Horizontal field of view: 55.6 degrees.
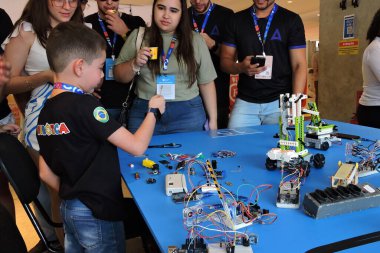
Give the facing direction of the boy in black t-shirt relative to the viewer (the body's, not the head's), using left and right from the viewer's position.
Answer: facing away from the viewer and to the right of the viewer

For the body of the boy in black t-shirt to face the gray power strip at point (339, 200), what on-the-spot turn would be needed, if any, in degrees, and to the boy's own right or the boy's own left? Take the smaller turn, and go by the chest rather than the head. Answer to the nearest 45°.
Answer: approximately 90° to the boy's own right

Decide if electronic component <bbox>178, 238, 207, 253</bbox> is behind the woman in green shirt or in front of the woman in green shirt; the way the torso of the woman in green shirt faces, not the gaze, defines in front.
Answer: in front

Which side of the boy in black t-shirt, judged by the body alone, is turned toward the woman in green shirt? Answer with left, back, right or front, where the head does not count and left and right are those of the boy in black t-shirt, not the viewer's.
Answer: front

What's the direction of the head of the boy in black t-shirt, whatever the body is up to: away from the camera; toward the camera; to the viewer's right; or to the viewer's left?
to the viewer's right

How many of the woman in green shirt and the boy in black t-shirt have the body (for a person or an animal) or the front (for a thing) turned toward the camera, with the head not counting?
1

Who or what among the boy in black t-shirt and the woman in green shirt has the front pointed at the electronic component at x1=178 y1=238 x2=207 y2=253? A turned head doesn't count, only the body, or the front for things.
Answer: the woman in green shirt

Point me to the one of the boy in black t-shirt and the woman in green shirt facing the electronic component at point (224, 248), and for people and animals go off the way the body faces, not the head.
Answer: the woman in green shirt

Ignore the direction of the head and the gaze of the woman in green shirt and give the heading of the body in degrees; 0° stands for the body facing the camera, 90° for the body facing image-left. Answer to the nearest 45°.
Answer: approximately 0°

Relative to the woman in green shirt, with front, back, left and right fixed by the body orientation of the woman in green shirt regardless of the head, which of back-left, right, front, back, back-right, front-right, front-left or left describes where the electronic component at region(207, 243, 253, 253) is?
front
